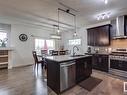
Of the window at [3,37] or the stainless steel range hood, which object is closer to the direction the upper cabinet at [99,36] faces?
the window

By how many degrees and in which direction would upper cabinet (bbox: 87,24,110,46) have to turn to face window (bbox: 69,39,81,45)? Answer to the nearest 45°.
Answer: approximately 90° to its right

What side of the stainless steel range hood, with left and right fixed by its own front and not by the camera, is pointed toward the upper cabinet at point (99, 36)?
right

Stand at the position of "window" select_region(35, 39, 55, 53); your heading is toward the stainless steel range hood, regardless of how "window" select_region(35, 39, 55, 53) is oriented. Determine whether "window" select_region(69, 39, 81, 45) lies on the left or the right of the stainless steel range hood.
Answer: left

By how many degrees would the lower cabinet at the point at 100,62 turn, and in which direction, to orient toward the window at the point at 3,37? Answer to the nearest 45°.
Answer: approximately 45° to its right

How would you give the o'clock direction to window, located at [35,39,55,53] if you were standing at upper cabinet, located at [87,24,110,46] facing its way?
The window is roughly at 2 o'clock from the upper cabinet.

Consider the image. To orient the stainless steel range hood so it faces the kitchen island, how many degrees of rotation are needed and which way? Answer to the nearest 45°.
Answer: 0° — it already faces it

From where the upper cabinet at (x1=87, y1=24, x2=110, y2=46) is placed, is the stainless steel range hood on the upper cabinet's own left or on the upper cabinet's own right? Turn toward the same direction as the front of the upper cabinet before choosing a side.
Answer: on the upper cabinet's own left

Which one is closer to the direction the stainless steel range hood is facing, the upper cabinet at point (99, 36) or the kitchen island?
the kitchen island

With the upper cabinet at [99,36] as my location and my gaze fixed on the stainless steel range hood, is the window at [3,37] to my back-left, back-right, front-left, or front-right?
back-right

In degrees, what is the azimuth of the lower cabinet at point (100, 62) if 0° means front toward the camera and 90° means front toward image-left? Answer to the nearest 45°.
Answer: approximately 45°

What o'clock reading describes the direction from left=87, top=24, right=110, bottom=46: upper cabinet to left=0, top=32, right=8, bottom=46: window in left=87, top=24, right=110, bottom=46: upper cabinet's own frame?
The window is roughly at 1 o'clock from the upper cabinet.

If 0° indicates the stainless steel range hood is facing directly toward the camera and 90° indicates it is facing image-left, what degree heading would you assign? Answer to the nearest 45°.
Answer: approximately 45°
